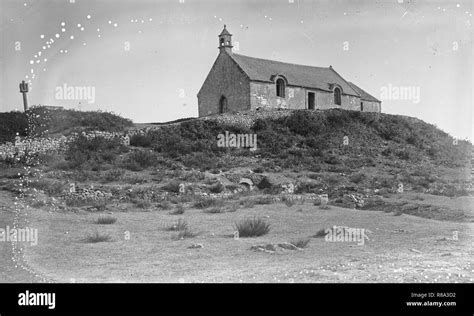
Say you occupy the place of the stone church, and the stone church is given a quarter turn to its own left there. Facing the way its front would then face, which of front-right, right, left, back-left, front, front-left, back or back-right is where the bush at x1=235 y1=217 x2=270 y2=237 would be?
front-right

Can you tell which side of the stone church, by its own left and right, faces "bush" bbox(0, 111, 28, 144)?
front

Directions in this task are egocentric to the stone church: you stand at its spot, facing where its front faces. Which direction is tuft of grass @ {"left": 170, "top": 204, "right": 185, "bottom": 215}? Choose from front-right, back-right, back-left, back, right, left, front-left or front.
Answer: front-left

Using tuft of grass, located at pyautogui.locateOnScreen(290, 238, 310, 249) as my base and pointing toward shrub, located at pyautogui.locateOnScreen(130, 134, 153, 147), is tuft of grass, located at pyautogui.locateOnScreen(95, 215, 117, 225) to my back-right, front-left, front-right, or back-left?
front-left

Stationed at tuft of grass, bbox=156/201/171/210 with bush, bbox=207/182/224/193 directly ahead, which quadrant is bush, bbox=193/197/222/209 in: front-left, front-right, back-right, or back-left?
front-right

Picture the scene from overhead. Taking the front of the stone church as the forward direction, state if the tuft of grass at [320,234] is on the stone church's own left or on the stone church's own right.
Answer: on the stone church's own left

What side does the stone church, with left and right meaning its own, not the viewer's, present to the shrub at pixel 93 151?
front

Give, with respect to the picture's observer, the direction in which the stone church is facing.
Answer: facing the viewer and to the left of the viewer

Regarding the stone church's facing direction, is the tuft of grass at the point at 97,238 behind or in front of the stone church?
in front

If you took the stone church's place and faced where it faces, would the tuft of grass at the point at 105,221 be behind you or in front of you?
in front

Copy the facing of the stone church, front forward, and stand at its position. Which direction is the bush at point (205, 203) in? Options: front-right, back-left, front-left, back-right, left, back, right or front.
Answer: front-left

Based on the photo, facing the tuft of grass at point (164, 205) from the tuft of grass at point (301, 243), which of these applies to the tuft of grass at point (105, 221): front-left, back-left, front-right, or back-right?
front-left

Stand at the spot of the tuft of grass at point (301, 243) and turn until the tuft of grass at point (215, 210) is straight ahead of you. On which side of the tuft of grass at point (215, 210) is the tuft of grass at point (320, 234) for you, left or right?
right

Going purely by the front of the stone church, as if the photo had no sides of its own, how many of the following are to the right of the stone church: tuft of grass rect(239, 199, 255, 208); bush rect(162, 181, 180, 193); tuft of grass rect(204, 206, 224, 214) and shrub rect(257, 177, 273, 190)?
0

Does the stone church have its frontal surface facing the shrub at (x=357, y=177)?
no

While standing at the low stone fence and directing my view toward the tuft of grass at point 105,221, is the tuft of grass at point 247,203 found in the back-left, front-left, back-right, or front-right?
front-left

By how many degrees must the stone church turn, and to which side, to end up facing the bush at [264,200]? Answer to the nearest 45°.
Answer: approximately 45° to its left
